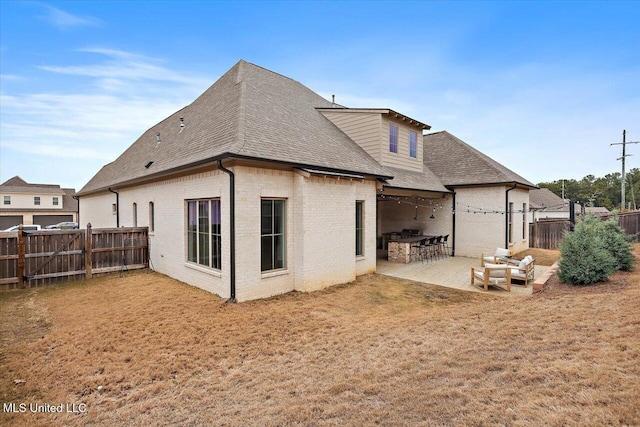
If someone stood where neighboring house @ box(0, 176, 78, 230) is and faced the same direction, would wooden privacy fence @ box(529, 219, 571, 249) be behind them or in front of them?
in front

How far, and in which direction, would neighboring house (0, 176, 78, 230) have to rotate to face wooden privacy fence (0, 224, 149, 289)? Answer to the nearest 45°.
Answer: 0° — it already faces it

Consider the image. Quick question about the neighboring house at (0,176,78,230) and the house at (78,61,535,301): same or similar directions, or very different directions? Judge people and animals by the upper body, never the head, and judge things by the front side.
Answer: very different directions

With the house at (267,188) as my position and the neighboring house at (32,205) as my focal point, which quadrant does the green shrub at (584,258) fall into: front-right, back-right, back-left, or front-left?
back-right

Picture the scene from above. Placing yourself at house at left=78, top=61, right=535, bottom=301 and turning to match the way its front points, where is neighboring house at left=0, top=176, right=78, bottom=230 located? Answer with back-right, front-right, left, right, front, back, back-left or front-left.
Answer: front

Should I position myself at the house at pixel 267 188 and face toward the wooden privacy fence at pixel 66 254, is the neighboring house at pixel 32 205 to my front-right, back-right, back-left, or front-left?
front-right

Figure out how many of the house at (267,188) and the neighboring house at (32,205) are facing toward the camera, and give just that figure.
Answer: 1

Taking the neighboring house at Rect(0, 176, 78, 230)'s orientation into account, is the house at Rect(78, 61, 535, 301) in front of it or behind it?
in front

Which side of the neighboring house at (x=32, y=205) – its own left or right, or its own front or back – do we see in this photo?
front

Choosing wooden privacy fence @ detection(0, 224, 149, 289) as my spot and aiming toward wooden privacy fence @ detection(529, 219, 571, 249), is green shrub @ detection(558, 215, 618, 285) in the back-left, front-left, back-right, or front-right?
front-right

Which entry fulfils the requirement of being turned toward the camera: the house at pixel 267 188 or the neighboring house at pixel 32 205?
the neighboring house

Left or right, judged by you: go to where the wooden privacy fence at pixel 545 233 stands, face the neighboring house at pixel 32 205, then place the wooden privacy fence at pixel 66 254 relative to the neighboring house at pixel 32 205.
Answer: left

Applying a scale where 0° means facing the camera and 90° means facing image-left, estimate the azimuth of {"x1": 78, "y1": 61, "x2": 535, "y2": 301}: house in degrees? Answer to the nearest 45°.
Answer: approximately 135°
